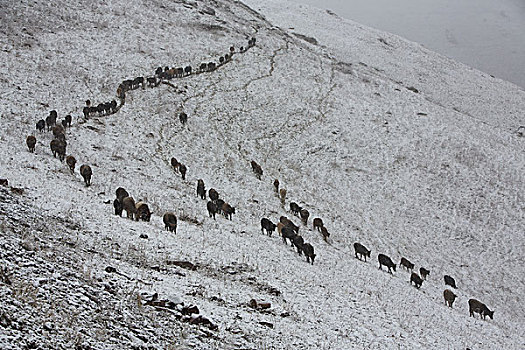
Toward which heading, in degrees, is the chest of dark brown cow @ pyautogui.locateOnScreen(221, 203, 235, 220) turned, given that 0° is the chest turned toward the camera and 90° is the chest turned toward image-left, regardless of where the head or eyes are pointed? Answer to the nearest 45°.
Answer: approximately 315°

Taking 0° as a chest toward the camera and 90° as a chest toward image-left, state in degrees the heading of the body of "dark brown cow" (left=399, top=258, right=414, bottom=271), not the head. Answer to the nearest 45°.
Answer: approximately 315°

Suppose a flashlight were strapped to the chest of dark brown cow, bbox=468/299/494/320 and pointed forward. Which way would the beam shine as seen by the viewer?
to the viewer's right

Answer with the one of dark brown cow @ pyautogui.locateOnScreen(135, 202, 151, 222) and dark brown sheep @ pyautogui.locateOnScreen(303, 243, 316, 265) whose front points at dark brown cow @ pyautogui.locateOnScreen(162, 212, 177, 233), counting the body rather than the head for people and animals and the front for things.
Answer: dark brown cow @ pyautogui.locateOnScreen(135, 202, 151, 222)

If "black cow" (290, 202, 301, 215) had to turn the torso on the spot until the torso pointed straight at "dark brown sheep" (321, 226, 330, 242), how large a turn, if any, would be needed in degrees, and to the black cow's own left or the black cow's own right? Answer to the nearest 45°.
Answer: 0° — it already faces it
